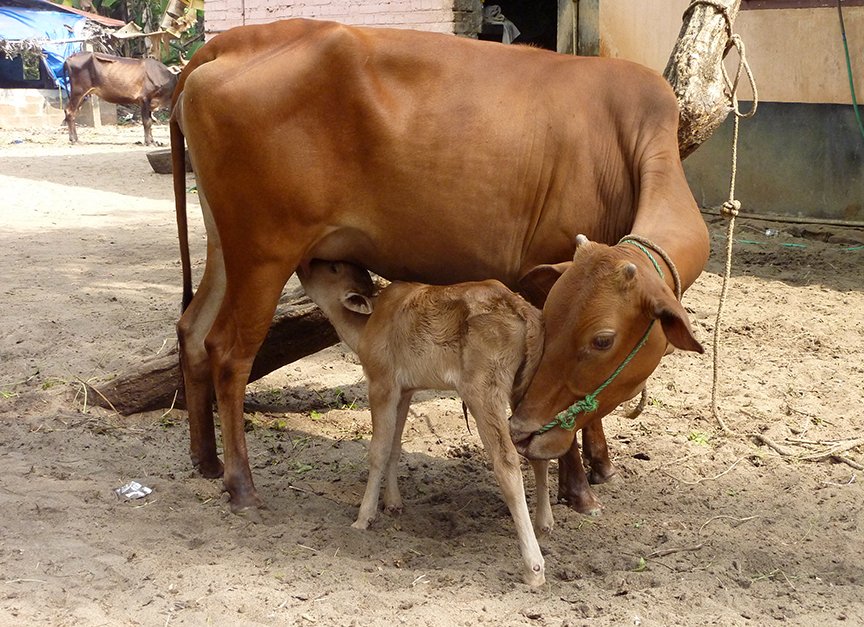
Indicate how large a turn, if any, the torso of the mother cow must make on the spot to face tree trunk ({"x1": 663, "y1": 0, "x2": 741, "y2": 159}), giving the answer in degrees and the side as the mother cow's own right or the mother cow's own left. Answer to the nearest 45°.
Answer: approximately 45° to the mother cow's own left

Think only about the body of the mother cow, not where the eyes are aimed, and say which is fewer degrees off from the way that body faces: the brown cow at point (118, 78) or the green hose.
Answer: the green hose

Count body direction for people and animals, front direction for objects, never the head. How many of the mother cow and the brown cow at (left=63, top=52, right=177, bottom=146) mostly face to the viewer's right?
2

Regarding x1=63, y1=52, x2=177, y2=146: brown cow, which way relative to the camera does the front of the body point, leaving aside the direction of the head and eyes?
to the viewer's right

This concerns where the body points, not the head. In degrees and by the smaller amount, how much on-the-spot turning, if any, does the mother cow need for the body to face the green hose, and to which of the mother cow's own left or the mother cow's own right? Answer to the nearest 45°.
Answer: approximately 45° to the mother cow's own left

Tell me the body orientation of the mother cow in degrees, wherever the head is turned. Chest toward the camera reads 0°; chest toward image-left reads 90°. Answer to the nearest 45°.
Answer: approximately 270°

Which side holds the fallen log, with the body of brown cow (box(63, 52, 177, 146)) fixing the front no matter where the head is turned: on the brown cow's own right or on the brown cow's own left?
on the brown cow's own right
